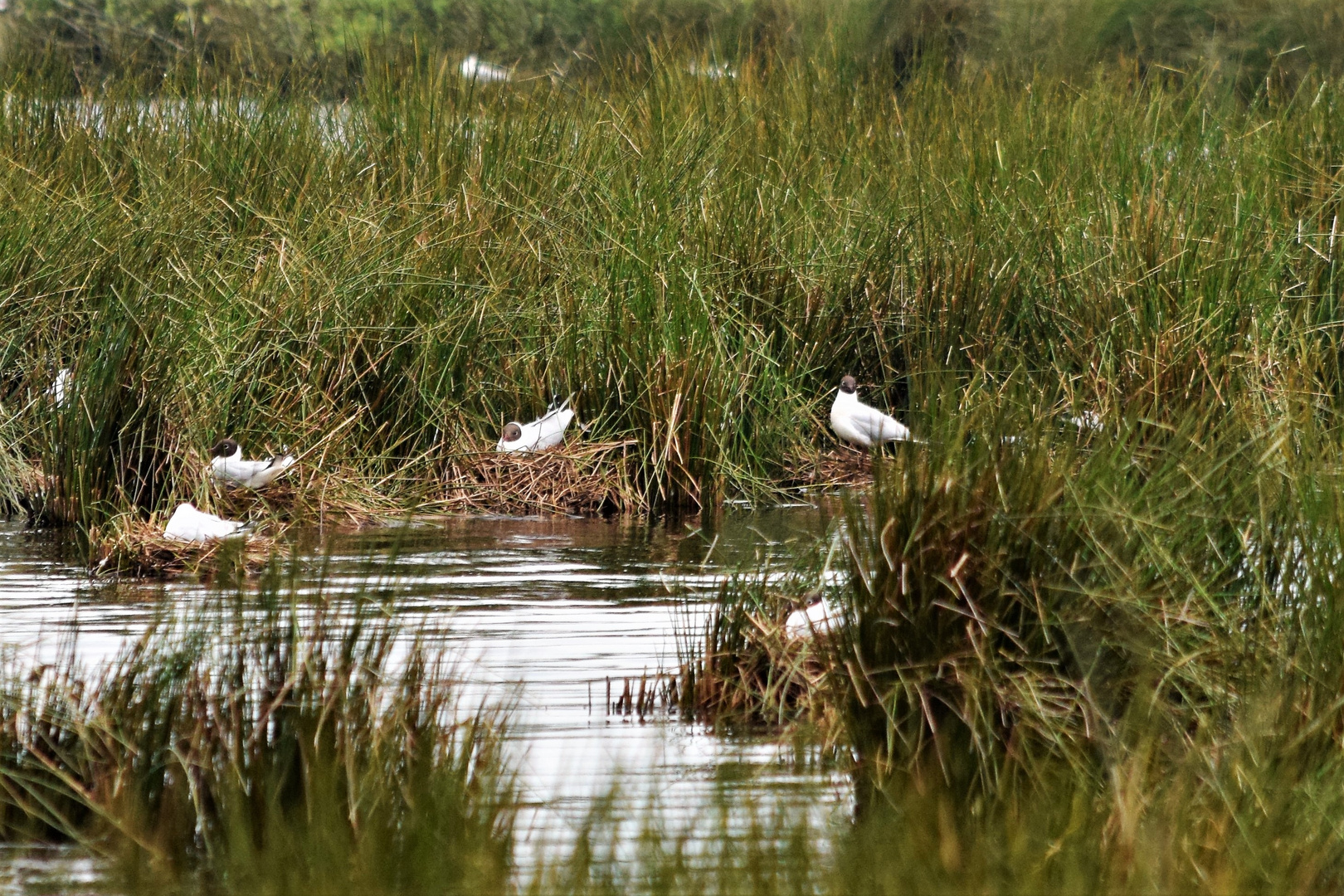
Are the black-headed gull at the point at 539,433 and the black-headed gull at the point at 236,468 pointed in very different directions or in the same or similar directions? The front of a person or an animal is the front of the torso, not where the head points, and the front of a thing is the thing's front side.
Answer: same or similar directions

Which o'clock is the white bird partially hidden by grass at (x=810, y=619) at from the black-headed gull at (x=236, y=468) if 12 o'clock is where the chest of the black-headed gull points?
The white bird partially hidden by grass is roughly at 8 o'clock from the black-headed gull.

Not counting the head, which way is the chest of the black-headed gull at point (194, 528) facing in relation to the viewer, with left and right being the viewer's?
facing to the left of the viewer

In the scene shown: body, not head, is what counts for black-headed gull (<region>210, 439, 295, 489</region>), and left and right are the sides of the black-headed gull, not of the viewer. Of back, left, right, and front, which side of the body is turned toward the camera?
left

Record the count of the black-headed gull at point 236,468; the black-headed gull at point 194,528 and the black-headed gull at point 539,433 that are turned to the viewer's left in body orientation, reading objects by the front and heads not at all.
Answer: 3

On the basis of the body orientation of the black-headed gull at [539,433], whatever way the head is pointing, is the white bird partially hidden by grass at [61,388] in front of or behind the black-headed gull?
in front

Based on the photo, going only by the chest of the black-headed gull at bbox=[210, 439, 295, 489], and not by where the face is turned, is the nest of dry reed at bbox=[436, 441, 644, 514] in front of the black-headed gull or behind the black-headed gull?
behind

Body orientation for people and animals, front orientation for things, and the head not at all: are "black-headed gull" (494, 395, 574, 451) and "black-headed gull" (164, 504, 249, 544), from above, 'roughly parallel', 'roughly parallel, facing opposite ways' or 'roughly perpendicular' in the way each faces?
roughly parallel

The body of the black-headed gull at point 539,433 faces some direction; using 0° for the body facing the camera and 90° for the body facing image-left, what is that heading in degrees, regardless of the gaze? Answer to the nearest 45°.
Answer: approximately 90°

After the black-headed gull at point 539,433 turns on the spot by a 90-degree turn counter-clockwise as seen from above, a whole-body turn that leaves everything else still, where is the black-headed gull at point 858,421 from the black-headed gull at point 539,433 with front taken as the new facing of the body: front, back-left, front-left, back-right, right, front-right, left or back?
left
